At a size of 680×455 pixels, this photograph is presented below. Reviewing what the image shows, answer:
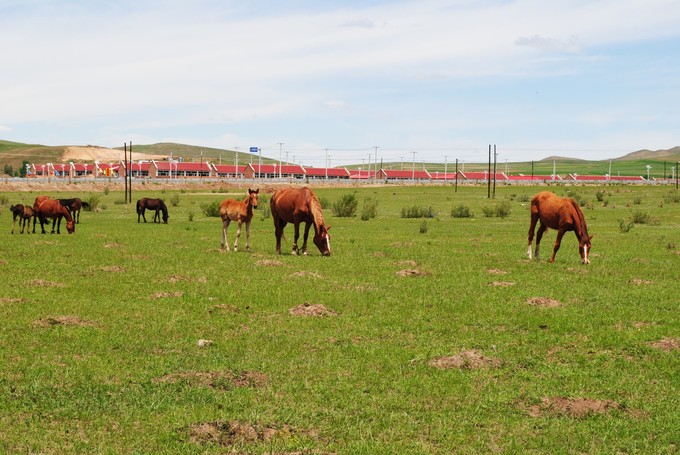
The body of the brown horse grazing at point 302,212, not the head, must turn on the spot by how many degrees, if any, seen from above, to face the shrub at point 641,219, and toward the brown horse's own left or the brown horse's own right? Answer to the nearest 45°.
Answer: approximately 90° to the brown horse's own left

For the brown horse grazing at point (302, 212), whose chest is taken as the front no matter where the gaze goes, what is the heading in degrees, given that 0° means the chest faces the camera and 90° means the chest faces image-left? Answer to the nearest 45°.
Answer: approximately 315°

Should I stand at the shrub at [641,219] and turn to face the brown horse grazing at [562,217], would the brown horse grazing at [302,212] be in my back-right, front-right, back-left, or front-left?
front-right

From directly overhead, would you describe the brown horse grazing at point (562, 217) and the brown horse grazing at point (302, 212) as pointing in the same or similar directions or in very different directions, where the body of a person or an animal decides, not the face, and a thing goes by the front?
same or similar directions

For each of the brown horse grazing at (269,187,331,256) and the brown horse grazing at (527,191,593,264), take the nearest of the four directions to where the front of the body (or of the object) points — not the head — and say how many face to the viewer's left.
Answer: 0

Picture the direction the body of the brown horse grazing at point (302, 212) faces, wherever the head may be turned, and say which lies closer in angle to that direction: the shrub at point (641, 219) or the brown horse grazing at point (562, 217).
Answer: the brown horse grazing

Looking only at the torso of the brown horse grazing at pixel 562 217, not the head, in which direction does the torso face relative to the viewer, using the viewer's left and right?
facing the viewer and to the right of the viewer

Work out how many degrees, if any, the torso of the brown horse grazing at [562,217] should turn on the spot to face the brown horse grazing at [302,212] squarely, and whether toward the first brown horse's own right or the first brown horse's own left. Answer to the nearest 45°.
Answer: approximately 135° to the first brown horse's own right
